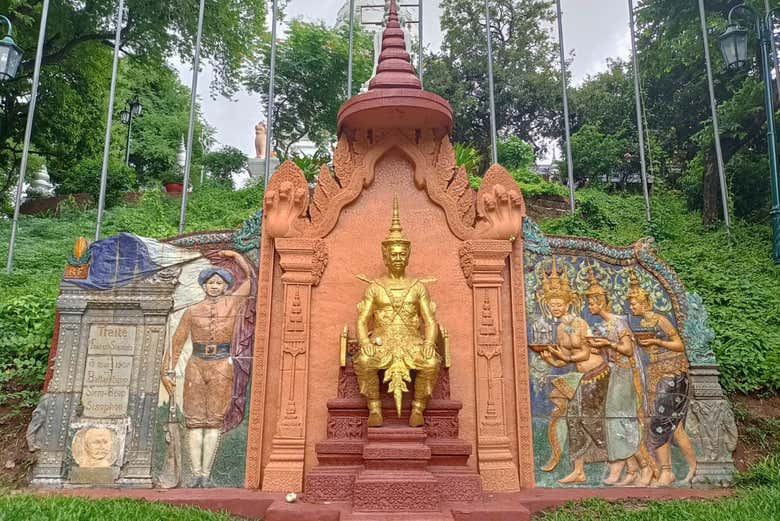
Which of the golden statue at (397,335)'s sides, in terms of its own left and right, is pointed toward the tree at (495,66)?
back

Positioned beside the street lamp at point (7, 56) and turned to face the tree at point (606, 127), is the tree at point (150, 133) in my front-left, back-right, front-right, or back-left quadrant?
front-left

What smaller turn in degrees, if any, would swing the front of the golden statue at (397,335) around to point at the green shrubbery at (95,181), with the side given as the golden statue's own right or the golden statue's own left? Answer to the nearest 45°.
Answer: approximately 135° to the golden statue's own right

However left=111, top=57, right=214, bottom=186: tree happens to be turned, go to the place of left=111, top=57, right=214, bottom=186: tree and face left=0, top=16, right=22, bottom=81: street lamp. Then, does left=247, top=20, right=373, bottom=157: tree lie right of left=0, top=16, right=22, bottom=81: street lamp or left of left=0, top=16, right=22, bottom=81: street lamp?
left

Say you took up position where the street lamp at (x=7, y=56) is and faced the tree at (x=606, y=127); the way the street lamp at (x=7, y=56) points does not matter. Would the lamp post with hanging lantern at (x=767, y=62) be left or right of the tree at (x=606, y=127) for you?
right

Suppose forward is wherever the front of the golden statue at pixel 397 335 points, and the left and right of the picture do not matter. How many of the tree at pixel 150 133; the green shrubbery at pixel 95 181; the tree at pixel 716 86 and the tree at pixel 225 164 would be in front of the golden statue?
0

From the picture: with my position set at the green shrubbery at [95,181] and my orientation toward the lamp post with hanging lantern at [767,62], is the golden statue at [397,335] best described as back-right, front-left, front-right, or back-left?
front-right

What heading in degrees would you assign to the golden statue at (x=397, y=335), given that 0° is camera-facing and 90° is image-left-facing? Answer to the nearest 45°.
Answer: approximately 0°

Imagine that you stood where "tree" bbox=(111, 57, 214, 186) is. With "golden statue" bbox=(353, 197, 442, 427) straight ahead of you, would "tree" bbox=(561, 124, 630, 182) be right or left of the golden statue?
left

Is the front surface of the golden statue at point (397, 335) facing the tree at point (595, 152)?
no

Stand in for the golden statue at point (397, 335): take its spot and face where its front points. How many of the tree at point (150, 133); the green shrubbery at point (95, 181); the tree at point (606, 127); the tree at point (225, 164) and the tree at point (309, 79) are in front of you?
0

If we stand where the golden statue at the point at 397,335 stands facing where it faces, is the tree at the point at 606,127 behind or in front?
behind

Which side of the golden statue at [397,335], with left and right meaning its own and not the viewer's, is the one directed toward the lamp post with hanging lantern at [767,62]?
left

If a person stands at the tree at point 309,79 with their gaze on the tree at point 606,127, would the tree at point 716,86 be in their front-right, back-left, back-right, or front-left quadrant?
front-right

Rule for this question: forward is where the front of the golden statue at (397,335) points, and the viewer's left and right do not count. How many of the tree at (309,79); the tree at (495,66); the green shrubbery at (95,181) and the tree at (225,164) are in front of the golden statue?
0

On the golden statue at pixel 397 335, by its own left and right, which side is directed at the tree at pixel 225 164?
back

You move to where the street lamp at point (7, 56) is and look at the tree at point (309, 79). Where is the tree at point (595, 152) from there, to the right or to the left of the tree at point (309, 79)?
right

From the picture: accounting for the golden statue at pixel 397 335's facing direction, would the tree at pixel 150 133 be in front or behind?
behind

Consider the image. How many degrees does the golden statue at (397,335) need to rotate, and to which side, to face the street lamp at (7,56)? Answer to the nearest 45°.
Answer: approximately 90° to its right
